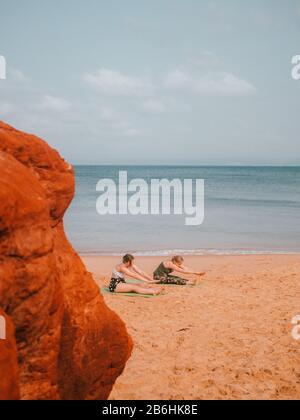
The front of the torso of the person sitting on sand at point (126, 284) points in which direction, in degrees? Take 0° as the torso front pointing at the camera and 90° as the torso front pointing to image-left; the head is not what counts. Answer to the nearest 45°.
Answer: approximately 270°

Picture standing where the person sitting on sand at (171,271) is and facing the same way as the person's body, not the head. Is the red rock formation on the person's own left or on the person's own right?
on the person's own right

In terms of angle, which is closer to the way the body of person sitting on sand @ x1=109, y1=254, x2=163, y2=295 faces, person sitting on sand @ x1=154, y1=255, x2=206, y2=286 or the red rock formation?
the person sitting on sand

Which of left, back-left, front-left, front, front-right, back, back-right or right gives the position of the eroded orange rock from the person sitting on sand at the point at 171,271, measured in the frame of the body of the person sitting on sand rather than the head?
right

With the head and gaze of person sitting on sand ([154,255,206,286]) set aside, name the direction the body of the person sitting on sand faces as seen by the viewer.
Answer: to the viewer's right

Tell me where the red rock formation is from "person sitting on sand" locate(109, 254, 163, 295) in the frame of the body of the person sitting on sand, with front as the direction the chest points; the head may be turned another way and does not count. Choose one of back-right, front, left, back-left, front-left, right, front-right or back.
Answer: right

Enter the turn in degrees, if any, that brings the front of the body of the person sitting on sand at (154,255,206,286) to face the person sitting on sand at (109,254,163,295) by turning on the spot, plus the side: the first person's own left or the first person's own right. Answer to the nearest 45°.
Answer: approximately 135° to the first person's own right

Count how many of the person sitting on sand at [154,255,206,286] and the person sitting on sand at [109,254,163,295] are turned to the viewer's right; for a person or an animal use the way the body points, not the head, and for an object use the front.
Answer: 2

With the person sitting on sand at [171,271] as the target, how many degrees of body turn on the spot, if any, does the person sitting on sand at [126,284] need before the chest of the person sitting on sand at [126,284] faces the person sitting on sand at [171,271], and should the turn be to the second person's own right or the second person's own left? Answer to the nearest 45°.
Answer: approximately 45° to the second person's own left

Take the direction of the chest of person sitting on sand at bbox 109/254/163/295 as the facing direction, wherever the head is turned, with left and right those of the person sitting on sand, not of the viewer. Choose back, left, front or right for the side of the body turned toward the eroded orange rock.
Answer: right
